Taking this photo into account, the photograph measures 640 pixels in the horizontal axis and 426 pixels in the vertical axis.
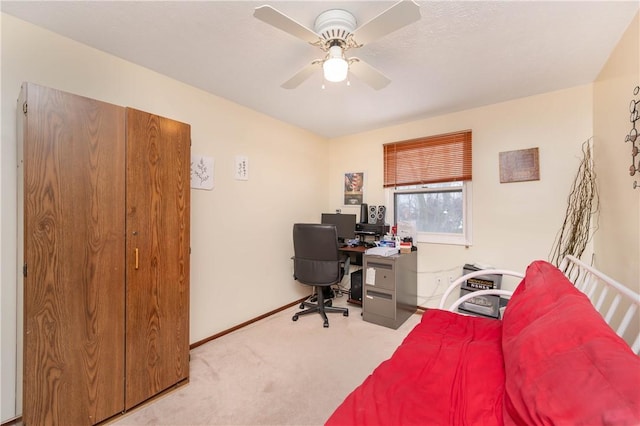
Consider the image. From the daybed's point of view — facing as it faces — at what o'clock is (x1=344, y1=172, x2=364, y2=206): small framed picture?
The small framed picture is roughly at 2 o'clock from the daybed.

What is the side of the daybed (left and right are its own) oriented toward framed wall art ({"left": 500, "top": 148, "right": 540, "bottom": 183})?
right

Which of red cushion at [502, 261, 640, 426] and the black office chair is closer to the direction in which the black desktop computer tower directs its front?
the black office chair

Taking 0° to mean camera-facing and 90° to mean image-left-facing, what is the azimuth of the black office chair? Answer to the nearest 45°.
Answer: approximately 225°

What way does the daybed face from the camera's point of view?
to the viewer's left

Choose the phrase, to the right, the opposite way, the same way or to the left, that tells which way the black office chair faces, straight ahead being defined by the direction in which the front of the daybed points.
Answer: to the right

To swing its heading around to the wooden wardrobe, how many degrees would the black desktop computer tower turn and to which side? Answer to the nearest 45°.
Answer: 0° — it already faces it

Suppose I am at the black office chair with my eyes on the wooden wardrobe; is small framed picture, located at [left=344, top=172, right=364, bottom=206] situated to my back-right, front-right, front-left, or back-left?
back-right

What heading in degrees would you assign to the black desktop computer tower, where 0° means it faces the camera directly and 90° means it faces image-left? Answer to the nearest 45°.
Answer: approximately 45°

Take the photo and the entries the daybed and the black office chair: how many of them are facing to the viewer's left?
1

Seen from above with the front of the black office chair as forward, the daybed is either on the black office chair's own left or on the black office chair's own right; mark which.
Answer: on the black office chair's own right
